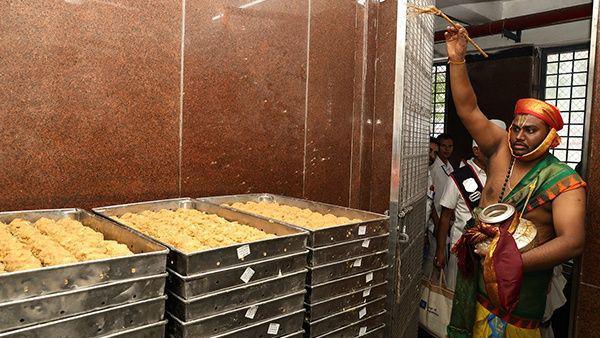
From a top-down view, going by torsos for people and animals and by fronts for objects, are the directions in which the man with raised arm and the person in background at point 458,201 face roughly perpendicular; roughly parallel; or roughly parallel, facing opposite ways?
roughly parallel

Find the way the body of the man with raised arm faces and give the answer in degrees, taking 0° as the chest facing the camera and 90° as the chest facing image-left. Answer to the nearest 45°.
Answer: approximately 45°

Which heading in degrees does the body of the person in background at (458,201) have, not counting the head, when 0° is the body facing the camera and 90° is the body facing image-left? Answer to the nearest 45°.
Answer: approximately 45°

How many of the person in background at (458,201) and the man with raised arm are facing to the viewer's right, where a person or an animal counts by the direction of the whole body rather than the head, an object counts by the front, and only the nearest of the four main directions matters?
0

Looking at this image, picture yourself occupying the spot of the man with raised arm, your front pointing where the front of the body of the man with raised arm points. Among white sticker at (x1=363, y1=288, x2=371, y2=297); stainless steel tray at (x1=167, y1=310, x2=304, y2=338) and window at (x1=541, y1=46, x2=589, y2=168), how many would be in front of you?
2

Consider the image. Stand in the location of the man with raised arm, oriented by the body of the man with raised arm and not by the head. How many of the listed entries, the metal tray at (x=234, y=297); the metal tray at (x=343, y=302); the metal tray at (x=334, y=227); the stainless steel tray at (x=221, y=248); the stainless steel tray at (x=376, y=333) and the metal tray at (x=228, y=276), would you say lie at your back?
0

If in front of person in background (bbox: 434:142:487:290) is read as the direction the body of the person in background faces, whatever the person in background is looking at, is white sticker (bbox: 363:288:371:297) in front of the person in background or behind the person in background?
in front

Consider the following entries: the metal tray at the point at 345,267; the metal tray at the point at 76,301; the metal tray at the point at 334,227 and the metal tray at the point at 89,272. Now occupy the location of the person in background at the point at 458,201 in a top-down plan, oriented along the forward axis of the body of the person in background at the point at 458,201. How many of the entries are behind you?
0

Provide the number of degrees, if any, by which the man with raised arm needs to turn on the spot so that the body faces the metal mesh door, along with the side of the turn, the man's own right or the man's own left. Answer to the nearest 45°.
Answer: approximately 45° to the man's own right

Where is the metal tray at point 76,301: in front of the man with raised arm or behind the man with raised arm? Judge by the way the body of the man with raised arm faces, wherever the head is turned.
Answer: in front

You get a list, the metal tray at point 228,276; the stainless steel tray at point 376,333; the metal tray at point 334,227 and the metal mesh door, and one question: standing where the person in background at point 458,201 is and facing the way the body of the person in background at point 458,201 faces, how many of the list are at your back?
0

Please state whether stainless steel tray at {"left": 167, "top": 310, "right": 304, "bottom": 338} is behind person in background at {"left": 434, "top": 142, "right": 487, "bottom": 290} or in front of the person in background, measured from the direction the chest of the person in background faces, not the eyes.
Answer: in front

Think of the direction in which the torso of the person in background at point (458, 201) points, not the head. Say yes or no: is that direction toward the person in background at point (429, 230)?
no

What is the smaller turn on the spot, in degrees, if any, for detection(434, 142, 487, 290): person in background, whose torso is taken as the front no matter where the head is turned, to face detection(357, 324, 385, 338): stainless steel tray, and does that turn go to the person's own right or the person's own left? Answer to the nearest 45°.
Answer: approximately 45° to the person's own left

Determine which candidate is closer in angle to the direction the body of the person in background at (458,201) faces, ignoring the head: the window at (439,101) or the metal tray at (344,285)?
the metal tray

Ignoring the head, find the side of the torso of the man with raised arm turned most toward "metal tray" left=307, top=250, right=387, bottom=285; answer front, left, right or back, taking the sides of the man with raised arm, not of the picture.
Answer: front
